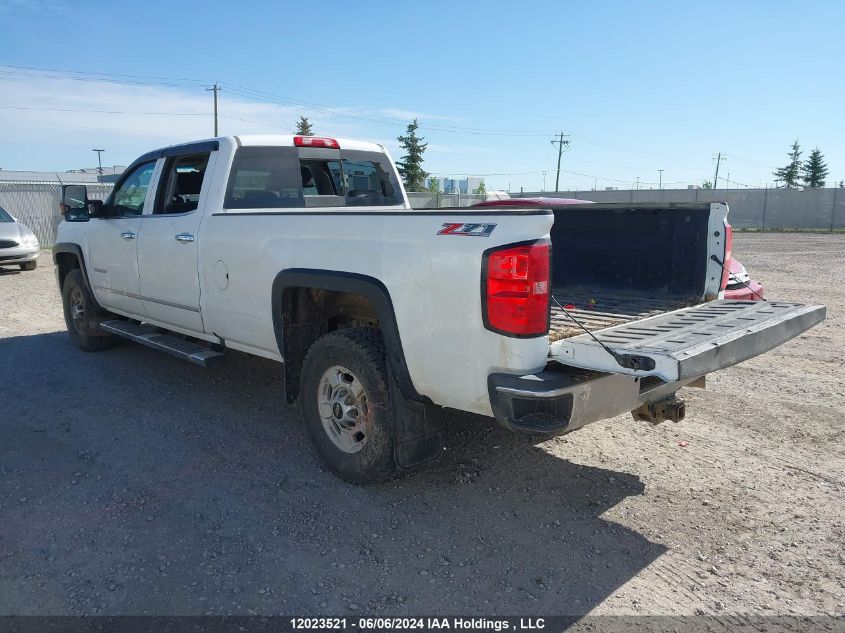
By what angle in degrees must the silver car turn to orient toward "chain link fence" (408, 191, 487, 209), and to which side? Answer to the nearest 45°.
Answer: approximately 90° to its left

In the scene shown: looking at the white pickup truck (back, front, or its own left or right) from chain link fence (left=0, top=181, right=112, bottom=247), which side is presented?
front

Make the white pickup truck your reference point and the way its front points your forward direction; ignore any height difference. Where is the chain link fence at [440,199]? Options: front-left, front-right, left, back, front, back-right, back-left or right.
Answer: front-right

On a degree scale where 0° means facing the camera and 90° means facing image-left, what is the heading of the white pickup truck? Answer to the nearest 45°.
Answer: approximately 135°

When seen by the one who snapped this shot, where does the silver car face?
facing the viewer and to the right of the viewer

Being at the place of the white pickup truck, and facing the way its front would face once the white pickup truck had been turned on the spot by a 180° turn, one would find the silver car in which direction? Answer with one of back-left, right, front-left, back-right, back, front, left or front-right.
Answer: back

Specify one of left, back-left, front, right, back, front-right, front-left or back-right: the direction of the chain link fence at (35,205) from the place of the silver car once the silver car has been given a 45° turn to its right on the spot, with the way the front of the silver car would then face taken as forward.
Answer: back
